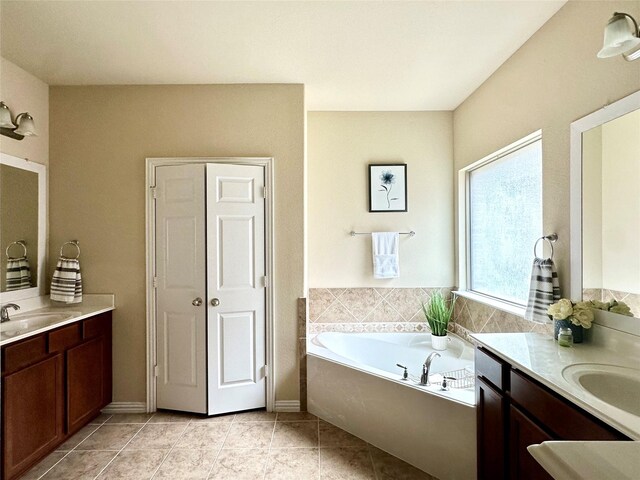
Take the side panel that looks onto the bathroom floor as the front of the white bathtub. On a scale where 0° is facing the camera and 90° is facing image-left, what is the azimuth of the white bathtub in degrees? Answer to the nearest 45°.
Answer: approximately 45°

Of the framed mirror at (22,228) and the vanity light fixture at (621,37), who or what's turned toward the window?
the framed mirror

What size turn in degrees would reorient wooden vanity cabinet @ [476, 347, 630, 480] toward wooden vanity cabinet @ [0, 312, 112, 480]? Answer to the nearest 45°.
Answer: approximately 45° to its right

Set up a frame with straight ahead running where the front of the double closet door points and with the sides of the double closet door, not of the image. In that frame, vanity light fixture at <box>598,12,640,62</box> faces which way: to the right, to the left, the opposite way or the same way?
to the right

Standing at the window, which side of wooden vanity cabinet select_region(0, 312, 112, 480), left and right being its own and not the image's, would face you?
front

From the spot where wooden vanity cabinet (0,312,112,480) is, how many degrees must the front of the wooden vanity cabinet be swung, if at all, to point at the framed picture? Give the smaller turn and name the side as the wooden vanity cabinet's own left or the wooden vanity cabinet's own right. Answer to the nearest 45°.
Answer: approximately 45° to the wooden vanity cabinet's own left

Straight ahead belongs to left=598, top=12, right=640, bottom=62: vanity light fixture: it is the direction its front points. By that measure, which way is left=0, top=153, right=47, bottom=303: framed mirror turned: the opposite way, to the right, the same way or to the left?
the opposite way

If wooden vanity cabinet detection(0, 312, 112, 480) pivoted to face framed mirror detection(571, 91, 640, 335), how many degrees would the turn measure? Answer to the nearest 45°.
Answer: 0° — it already faces it

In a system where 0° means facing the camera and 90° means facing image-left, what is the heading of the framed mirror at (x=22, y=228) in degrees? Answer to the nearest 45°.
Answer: approximately 315°

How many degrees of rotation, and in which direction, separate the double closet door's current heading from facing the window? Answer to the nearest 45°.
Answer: approximately 90° to its left

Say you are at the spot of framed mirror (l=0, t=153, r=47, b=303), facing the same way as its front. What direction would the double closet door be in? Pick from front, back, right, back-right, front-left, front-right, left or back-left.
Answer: front

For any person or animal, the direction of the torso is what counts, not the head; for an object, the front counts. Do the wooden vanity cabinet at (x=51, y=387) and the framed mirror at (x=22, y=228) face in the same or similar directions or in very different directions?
same or similar directions

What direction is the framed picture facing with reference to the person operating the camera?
facing the viewer

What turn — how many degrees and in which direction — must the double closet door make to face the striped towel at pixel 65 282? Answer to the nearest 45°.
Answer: approximately 90° to its right

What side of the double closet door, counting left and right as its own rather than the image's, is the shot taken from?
front

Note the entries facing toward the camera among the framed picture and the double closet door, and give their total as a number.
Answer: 2

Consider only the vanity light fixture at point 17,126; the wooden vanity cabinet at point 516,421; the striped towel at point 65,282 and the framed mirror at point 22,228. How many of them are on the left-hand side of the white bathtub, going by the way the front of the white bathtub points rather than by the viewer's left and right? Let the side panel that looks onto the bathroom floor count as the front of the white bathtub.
1

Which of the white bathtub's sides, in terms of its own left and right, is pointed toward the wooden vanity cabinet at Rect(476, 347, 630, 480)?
left

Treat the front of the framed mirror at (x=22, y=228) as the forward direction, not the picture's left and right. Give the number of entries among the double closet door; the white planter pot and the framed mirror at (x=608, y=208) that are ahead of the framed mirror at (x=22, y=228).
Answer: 3
